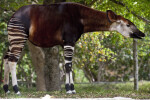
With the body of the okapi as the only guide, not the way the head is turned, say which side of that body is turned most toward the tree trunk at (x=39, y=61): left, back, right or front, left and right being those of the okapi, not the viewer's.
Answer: left

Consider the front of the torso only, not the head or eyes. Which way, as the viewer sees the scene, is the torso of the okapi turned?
to the viewer's right
